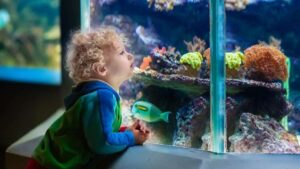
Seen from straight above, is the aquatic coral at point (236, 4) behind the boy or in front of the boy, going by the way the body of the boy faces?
in front

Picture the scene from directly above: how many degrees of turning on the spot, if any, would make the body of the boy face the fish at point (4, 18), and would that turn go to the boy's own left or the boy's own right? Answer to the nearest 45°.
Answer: approximately 90° to the boy's own left

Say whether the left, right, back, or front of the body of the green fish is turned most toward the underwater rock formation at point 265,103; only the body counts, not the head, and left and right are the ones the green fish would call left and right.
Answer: back

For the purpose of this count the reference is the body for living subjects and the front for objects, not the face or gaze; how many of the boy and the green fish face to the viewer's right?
1

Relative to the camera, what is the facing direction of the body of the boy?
to the viewer's right

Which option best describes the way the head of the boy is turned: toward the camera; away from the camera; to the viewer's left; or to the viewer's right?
to the viewer's right

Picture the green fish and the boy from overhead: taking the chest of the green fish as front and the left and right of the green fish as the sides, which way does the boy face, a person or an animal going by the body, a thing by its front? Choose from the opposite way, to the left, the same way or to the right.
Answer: the opposite way

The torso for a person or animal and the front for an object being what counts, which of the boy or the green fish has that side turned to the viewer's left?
the green fish

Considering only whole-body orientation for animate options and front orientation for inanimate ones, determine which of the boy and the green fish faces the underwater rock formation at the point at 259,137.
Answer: the boy

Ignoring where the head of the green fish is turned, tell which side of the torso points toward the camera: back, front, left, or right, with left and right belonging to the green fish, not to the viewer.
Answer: left

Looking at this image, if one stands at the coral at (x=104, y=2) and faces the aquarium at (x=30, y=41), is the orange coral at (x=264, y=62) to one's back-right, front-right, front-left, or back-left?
back-right

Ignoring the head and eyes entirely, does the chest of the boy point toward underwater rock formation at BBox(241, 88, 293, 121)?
yes
